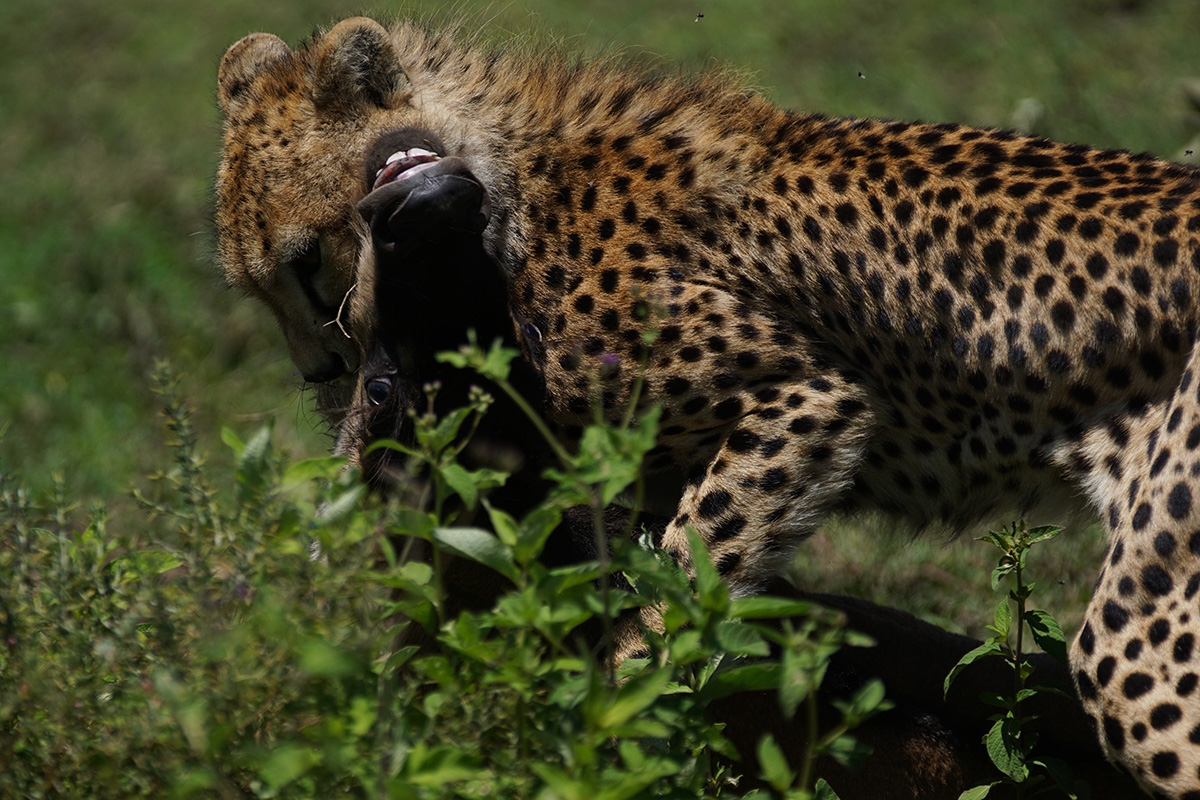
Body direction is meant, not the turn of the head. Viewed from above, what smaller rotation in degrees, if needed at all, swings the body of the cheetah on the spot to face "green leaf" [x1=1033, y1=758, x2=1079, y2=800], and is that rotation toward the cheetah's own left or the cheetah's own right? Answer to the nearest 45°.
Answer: approximately 135° to the cheetah's own left

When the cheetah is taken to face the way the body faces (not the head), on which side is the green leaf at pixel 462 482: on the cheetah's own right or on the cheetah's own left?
on the cheetah's own left

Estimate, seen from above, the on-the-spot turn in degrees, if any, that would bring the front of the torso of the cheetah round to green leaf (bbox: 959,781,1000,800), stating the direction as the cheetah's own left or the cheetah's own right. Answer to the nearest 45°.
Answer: approximately 135° to the cheetah's own left

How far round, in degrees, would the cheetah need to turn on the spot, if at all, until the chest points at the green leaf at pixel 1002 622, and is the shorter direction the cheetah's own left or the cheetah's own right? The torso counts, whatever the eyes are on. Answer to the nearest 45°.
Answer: approximately 135° to the cheetah's own left

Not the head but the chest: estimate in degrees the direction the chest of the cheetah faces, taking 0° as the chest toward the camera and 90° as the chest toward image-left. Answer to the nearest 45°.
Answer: approximately 90°

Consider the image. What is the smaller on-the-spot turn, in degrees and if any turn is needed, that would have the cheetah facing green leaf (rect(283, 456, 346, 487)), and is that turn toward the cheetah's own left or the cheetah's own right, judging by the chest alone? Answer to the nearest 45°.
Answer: approximately 45° to the cheetah's own left

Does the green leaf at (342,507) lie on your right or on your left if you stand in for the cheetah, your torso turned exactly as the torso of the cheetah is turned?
on your left
